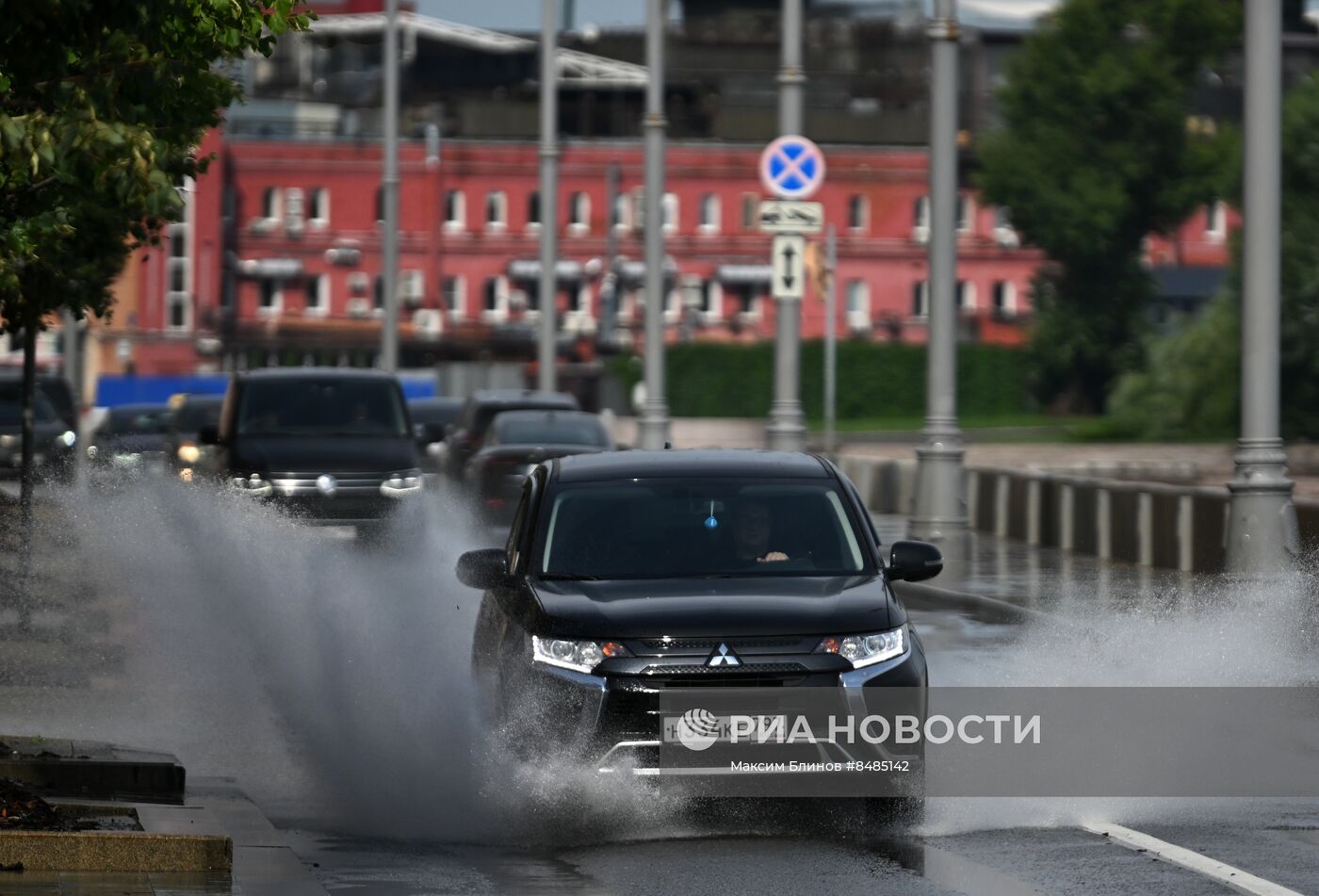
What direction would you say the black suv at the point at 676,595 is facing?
toward the camera

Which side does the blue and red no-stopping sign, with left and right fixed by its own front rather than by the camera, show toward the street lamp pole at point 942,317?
front

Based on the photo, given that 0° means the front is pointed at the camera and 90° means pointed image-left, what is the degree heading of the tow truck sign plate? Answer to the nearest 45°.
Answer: approximately 0°

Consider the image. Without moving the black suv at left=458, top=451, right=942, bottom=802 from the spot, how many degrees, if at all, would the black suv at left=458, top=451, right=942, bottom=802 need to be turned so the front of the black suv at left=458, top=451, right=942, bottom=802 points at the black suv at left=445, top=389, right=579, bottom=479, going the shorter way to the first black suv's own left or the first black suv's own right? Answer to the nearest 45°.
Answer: approximately 180°

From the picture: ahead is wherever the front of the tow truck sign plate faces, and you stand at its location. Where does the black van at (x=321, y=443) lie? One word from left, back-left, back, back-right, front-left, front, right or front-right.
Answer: front-right

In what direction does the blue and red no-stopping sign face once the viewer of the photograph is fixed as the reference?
facing the viewer

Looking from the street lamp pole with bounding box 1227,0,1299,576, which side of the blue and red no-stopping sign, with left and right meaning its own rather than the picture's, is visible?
front

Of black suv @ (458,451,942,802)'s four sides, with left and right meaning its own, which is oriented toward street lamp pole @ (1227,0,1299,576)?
back

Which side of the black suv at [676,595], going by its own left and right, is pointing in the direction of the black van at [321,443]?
back

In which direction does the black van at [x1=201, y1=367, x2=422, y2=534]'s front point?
toward the camera
